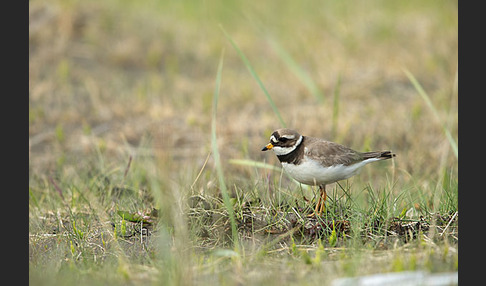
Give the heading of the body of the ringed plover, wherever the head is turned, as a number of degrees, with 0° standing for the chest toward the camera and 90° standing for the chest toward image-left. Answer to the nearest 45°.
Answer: approximately 90°
